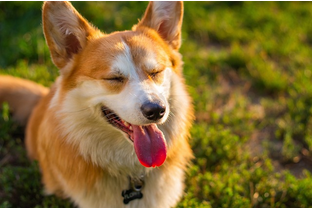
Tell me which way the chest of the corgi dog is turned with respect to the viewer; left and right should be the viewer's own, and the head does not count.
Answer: facing the viewer and to the right of the viewer
